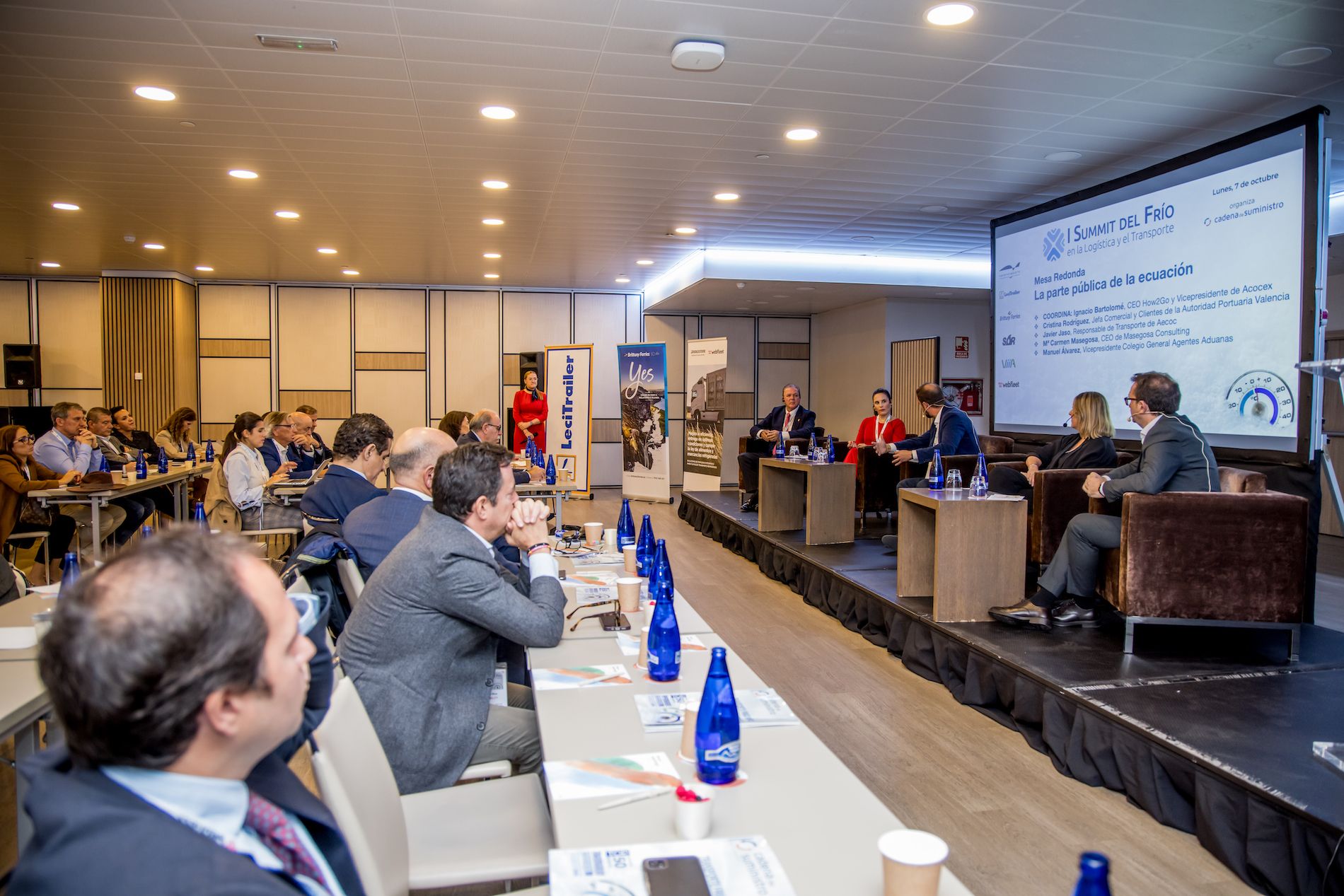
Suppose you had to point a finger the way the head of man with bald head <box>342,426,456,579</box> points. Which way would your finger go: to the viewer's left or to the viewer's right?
to the viewer's right

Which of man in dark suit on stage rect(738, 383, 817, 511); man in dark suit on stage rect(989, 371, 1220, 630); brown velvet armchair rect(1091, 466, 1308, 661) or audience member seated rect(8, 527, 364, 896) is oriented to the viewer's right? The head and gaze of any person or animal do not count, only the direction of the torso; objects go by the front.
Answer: the audience member seated

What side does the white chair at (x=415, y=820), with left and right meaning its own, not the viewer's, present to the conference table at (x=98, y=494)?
left

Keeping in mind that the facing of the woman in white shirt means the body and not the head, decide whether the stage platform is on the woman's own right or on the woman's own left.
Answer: on the woman's own right

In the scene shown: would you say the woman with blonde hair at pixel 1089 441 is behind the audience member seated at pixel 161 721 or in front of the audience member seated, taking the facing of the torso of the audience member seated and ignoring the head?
in front

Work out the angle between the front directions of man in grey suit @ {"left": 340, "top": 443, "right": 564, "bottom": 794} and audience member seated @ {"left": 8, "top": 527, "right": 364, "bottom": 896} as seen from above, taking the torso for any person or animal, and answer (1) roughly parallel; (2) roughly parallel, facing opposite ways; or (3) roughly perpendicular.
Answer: roughly parallel

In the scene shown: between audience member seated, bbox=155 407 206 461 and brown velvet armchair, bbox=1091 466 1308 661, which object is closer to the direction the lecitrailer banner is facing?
the brown velvet armchair

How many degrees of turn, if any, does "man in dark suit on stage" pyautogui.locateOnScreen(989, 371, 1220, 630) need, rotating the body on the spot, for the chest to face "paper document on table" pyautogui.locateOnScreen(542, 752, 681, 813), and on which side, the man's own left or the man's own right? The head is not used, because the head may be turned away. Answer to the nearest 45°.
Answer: approximately 90° to the man's own left

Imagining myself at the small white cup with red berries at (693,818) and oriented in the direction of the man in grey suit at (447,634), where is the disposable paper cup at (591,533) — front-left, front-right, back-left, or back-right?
front-right

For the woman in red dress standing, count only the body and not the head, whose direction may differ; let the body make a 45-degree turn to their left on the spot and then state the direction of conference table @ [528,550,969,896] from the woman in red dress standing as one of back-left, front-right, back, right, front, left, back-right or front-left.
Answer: front-right

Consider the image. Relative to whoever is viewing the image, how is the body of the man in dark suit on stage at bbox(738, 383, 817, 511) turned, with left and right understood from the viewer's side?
facing the viewer and to the left of the viewer

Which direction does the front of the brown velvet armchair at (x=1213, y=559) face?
to the viewer's left

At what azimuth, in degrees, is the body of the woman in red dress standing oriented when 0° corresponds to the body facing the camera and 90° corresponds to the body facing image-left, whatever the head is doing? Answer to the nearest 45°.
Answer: approximately 0°

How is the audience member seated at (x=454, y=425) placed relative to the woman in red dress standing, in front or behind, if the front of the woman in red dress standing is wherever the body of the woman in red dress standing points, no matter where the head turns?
in front

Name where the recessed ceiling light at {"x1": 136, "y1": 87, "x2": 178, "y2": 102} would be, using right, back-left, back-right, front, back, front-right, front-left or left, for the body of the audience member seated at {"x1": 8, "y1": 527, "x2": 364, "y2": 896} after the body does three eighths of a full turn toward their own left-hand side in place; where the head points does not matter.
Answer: front-right

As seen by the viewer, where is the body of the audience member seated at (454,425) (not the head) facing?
to the viewer's right
